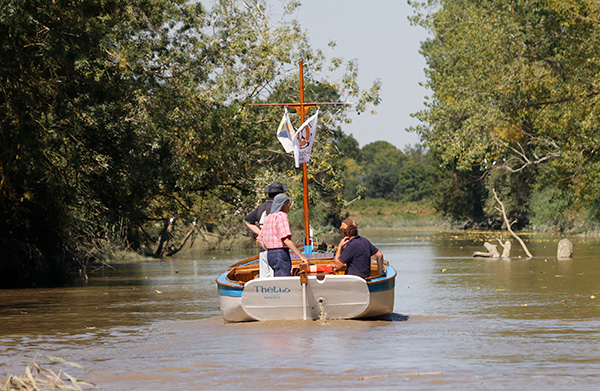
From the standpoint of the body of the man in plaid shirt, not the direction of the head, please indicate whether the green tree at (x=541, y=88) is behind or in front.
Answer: in front

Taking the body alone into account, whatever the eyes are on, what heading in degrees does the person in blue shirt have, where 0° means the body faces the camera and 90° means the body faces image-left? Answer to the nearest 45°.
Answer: approximately 135°

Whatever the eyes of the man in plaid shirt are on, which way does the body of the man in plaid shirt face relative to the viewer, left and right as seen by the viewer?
facing away from the viewer and to the right of the viewer

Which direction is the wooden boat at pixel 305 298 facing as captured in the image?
away from the camera

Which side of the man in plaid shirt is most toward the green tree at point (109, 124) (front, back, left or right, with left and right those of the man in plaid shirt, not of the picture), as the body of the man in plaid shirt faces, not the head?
left

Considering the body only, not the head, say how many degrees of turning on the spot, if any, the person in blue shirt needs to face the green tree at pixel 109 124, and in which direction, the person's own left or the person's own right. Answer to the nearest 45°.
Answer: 0° — they already face it

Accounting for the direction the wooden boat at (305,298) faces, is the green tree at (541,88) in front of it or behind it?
in front
